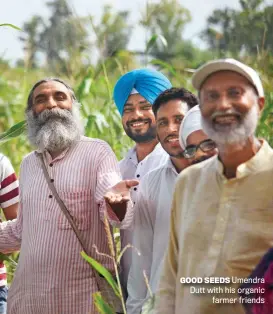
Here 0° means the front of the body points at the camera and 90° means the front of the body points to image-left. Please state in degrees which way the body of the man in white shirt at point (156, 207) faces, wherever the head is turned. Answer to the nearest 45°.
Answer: approximately 0°

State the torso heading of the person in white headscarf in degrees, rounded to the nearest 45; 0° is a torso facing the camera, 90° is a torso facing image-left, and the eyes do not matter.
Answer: approximately 0°

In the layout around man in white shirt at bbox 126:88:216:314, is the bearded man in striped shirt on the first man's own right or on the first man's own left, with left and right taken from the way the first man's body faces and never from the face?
on the first man's own right

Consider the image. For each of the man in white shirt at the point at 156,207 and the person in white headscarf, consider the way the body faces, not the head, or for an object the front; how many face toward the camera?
2
